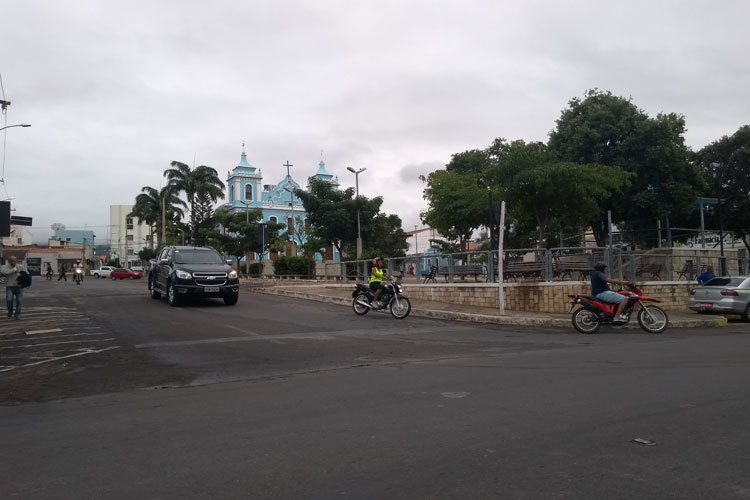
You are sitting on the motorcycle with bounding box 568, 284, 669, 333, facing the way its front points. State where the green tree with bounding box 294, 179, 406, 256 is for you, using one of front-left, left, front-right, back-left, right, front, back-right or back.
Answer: back-left

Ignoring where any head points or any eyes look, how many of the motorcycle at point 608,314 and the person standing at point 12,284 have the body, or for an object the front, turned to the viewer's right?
1

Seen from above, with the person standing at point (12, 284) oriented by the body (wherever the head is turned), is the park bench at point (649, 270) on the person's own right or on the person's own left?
on the person's own left

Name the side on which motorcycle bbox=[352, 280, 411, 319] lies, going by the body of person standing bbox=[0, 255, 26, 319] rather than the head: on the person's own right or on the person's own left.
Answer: on the person's own left

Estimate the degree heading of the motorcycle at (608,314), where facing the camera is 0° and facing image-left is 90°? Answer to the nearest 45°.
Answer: approximately 270°

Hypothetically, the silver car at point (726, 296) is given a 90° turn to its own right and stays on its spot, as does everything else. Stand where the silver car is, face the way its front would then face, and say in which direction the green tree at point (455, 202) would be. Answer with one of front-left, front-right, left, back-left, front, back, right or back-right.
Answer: back

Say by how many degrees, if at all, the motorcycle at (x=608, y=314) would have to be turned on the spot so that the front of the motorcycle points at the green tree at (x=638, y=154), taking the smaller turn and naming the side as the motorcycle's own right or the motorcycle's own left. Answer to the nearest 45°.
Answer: approximately 90° to the motorcycle's own left

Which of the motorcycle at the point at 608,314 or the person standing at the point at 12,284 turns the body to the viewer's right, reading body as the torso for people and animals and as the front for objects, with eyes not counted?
the motorcycle

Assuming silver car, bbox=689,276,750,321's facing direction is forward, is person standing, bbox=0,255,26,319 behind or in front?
behind

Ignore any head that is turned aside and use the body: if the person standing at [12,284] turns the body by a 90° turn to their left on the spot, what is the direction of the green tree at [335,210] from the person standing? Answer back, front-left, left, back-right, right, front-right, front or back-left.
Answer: front-left
